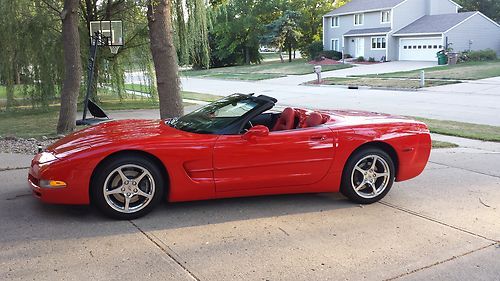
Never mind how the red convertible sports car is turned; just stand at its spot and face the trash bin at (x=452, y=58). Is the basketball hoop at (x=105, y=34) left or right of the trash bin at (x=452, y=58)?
left

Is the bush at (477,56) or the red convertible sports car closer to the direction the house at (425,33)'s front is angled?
the red convertible sports car

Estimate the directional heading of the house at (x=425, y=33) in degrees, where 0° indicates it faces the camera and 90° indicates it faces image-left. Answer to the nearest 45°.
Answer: approximately 45°

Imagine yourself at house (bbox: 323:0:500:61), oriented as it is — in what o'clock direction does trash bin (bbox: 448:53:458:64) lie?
The trash bin is roughly at 10 o'clock from the house.

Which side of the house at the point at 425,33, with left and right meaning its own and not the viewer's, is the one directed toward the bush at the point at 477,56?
left

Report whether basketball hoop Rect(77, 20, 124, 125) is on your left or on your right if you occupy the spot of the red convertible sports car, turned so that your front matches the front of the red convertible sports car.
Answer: on your right

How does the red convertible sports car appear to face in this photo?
to the viewer's left

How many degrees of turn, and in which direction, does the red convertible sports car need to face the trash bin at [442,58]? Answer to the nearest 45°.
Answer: approximately 135° to its right

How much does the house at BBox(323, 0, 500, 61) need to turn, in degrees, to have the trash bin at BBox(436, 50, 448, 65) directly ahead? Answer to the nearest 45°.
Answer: approximately 45° to its left
